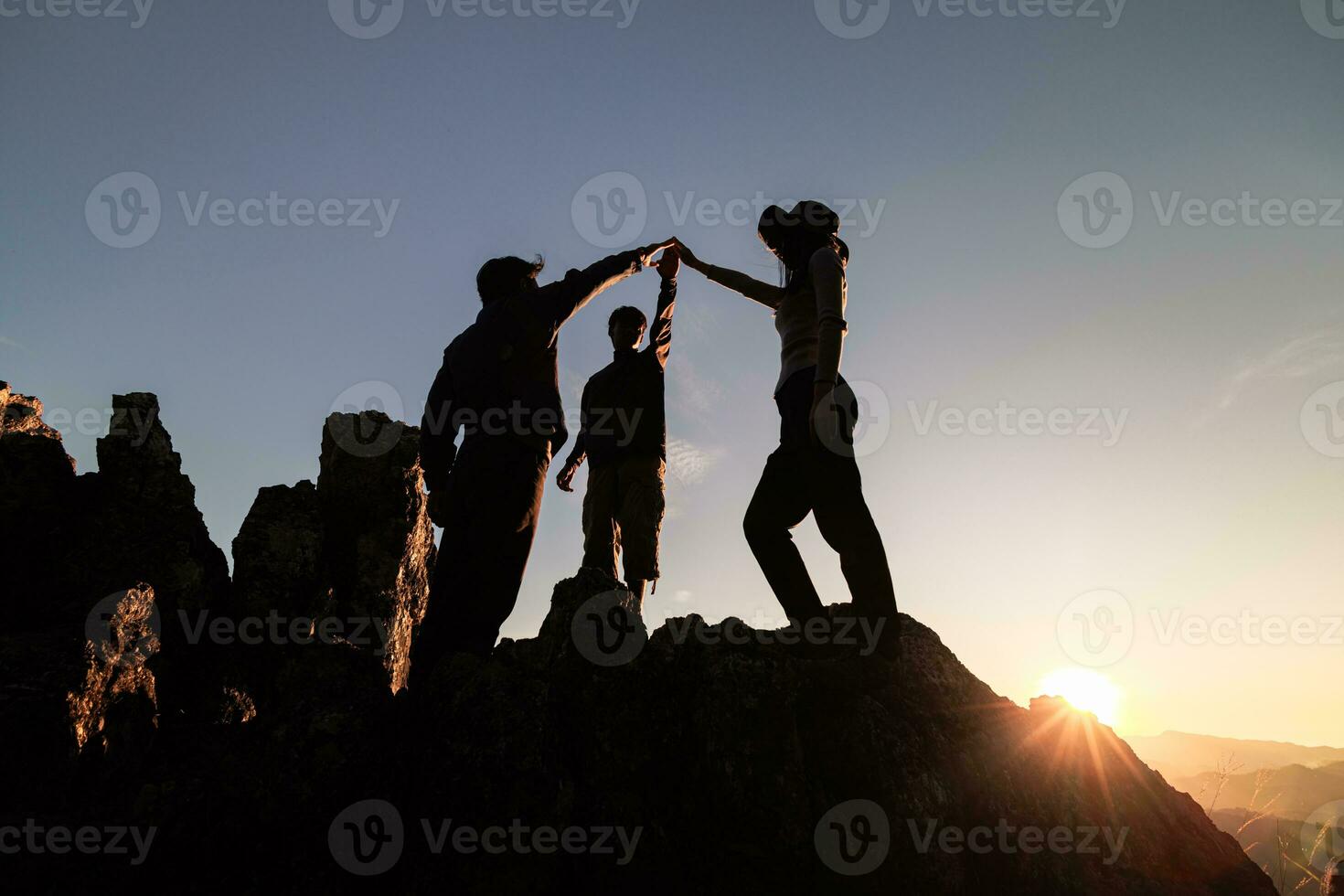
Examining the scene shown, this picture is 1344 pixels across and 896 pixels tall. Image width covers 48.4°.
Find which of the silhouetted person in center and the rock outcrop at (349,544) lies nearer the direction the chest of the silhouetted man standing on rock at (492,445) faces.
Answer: the silhouetted person in center

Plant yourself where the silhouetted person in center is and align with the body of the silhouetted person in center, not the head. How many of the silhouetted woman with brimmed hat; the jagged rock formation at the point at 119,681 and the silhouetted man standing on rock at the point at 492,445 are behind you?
0

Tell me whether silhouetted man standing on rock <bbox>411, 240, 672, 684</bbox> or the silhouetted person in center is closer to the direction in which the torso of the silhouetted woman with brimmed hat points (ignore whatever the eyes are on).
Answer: the silhouetted man standing on rock

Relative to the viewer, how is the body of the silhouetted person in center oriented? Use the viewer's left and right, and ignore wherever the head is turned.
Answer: facing the viewer

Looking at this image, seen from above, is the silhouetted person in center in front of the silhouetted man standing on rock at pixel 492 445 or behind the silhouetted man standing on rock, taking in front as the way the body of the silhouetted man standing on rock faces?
in front

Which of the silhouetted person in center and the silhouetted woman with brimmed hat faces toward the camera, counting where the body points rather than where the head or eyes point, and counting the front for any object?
the silhouetted person in center

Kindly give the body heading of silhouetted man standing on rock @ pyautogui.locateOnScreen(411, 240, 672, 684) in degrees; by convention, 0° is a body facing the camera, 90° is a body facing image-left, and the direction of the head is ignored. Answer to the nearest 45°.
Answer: approximately 225°

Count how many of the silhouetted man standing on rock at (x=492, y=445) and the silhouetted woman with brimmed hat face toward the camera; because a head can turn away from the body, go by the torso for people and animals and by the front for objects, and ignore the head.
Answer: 0

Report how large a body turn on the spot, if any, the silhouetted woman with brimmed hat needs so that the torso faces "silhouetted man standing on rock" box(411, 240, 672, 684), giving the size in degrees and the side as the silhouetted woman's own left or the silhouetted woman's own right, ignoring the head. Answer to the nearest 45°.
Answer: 0° — they already face them

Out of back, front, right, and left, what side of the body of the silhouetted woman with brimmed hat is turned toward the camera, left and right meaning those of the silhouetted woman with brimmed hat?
left

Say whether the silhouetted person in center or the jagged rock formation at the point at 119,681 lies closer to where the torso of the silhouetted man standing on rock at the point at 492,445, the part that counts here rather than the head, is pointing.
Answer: the silhouetted person in center

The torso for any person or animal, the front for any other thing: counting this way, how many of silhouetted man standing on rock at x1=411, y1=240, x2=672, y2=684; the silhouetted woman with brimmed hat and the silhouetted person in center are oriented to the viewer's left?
1
